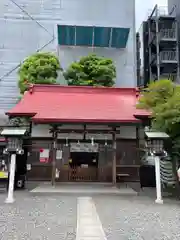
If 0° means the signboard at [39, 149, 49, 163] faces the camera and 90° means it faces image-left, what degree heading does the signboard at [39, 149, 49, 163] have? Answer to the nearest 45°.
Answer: approximately 0°

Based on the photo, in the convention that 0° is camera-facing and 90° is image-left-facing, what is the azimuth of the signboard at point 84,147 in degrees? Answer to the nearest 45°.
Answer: approximately 0°

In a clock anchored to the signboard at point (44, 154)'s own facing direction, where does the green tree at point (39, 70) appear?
The green tree is roughly at 6 o'clock from the signboard.

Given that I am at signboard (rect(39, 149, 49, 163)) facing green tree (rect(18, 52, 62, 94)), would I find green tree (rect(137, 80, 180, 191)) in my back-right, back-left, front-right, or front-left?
back-right

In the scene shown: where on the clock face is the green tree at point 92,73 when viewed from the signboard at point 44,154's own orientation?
The green tree is roughly at 7 o'clock from the signboard.

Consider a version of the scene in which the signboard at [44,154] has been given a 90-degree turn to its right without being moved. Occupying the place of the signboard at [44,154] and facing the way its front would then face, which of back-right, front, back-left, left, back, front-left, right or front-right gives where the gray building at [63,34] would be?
right

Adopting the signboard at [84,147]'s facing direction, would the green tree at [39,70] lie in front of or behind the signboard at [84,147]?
behind
